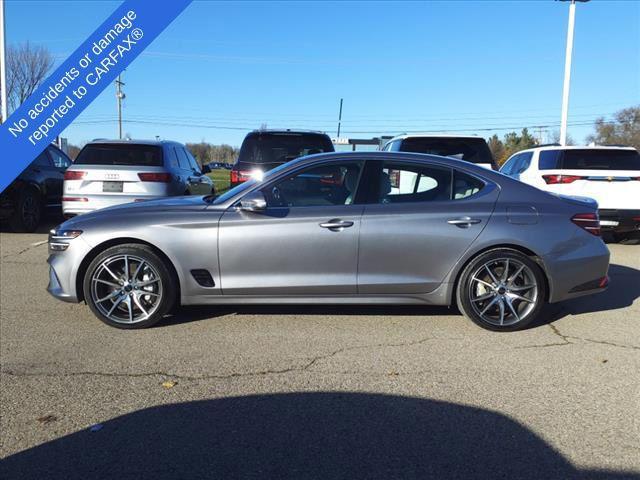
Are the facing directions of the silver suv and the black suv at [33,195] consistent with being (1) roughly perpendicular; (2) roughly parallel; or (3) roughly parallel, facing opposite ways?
roughly parallel

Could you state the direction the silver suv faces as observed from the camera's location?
facing away from the viewer and to the right of the viewer

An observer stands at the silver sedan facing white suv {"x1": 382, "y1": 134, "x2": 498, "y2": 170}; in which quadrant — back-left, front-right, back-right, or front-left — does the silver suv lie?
front-left

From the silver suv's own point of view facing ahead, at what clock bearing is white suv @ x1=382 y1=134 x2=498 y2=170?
The white suv is roughly at 2 o'clock from the silver suv.

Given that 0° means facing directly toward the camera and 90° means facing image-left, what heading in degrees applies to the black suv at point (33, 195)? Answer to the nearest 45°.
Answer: approximately 225°

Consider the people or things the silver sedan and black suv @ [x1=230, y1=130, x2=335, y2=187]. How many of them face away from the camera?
1

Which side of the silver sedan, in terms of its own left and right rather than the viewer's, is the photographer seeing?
left

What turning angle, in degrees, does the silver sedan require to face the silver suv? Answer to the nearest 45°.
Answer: approximately 45° to its right

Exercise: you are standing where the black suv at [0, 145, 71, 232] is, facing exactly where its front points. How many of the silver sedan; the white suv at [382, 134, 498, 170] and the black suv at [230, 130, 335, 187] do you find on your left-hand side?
0

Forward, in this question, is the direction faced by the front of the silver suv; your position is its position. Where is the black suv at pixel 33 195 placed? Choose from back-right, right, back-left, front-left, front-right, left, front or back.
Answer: left

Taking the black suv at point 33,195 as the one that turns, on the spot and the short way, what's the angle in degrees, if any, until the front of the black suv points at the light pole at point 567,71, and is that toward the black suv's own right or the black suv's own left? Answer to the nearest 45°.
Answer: approximately 45° to the black suv's own right

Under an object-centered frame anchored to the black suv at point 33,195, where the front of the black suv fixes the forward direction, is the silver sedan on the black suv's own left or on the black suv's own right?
on the black suv's own right

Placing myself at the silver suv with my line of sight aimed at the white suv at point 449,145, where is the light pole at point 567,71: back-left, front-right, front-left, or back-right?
front-left

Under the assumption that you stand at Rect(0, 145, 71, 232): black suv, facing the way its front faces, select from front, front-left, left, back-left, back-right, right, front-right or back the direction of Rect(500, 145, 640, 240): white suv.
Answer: right

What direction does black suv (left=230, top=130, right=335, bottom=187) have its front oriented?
away from the camera

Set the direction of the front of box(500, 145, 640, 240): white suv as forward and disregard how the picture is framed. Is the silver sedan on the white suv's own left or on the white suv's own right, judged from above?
on the white suv's own left

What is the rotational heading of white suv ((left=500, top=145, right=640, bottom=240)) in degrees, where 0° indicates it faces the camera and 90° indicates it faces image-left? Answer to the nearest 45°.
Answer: approximately 135°

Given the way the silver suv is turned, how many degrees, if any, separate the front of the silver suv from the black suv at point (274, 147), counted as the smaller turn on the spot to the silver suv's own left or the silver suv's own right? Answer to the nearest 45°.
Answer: approximately 45° to the silver suv's own right

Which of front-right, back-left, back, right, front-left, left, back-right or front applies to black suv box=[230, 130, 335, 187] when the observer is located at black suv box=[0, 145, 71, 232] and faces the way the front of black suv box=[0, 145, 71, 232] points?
right
